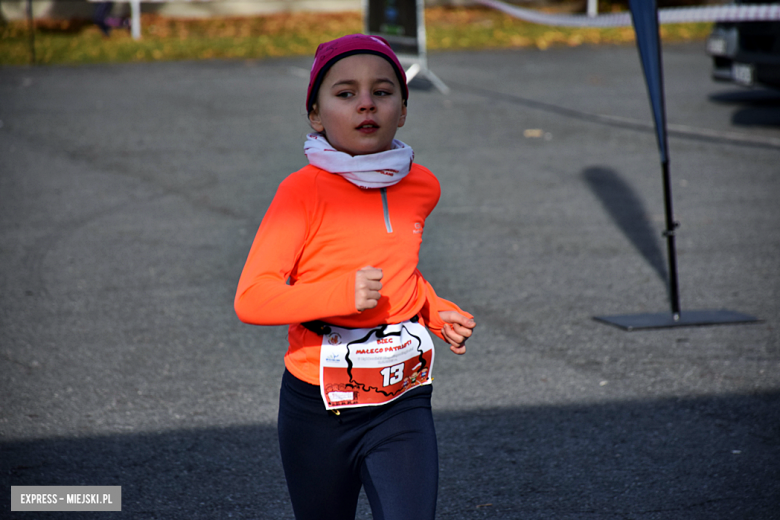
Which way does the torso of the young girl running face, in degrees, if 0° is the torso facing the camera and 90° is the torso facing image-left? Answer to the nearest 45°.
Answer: approximately 315°

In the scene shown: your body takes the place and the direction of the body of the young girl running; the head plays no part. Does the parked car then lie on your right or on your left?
on your left

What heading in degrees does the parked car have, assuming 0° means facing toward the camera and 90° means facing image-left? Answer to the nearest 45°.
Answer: approximately 45°

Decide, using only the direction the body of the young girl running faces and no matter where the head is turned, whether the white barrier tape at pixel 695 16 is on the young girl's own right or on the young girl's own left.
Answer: on the young girl's own left
